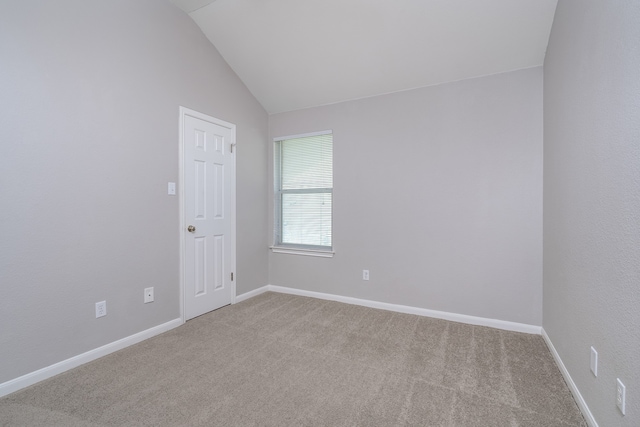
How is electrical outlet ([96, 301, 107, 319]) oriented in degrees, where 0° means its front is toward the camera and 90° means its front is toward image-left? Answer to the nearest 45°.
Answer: approximately 315°

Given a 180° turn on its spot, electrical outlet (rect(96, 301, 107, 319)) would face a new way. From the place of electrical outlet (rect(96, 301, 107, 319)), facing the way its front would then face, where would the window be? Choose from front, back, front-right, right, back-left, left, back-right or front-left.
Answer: back-right
